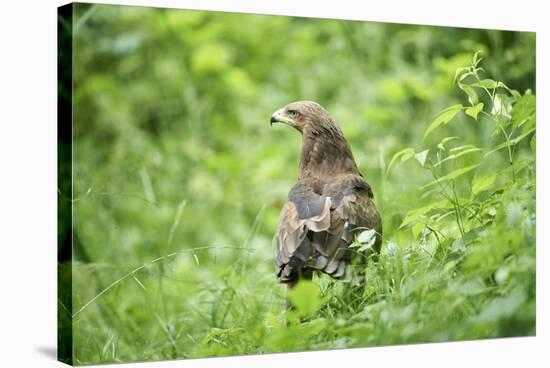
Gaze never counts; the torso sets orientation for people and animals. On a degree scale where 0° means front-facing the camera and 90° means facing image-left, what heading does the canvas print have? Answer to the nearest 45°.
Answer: approximately 315°
